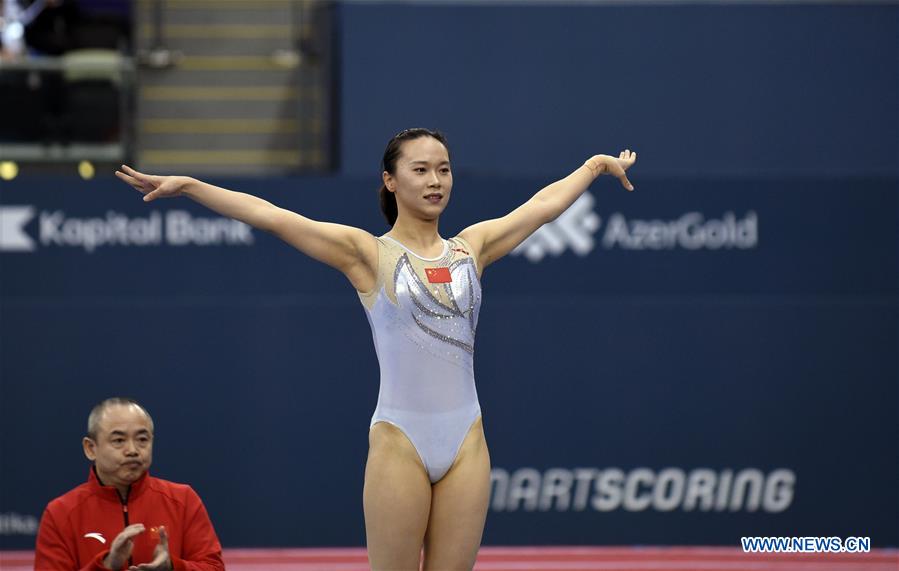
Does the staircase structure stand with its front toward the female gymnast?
yes

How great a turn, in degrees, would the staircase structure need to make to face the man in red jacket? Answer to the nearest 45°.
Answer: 0° — it already faces them

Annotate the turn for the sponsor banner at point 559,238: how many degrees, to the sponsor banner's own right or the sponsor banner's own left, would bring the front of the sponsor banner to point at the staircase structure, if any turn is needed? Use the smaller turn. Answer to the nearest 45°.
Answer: approximately 135° to the sponsor banner's own right

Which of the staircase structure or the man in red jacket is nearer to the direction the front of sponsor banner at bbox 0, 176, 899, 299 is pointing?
the man in red jacket

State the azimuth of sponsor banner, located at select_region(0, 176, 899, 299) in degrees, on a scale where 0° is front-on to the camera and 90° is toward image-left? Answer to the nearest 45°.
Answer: approximately 0°

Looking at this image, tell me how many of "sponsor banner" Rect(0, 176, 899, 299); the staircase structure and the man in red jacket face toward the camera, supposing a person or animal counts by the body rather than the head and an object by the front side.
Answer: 3

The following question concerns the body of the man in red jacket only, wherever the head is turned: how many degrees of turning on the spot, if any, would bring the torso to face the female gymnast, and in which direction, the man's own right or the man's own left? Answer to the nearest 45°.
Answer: approximately 90° to the man's own left

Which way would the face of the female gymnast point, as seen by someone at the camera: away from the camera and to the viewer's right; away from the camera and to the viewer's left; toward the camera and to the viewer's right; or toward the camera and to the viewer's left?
toward the camera and to the viewer's right
